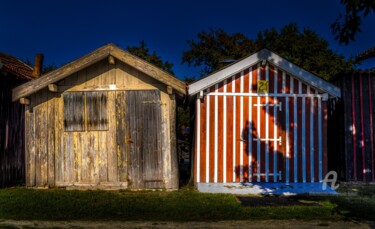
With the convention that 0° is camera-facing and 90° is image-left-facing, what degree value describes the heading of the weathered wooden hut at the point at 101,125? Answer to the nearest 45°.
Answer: approximately 0°

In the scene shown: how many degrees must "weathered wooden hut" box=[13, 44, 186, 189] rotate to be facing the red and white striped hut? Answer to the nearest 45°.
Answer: approximately 90° to its left

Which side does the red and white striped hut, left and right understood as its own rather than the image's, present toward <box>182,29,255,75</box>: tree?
back

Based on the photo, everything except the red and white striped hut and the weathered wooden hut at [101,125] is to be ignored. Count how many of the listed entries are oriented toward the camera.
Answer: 2

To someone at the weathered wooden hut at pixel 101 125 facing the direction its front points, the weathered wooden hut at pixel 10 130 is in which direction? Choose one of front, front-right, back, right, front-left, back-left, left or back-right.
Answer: back-right

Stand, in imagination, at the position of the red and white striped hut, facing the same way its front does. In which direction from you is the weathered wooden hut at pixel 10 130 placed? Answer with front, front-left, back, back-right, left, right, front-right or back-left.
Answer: right

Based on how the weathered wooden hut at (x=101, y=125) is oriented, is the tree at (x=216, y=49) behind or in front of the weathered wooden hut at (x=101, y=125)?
behind

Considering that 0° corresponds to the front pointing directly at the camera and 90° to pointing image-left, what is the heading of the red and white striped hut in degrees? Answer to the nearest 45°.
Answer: approximately 0°

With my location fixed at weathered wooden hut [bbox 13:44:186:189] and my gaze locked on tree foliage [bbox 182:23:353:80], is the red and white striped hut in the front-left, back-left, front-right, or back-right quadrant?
front-right

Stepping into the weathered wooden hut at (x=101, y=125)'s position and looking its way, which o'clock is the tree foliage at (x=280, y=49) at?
The tree foliage is roughly at 7 o'clock from the weathered wooden hut.

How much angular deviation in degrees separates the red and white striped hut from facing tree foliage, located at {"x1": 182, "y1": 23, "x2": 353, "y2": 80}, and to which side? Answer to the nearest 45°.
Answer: approximately 180°

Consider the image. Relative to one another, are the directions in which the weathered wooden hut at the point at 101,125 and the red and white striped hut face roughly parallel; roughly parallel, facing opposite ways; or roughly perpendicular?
roughly parallel
